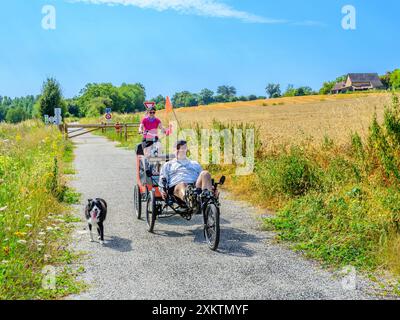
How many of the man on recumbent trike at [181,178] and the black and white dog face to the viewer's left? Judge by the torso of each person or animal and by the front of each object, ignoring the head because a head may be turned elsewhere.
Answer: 0

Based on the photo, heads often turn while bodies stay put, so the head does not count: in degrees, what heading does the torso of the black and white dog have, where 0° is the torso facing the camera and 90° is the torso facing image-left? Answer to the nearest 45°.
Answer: approximately 0°

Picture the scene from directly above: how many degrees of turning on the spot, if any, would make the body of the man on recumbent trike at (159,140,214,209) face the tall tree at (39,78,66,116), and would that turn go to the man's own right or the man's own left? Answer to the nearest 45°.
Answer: approximately 135° to the man's own left

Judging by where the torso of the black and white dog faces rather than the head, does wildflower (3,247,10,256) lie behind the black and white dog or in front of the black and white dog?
in front

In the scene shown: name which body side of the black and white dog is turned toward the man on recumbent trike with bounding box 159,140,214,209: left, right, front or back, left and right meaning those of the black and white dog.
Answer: left

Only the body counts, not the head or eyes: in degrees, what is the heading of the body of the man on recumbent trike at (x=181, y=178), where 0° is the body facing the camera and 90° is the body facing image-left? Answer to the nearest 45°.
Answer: approximately 315°

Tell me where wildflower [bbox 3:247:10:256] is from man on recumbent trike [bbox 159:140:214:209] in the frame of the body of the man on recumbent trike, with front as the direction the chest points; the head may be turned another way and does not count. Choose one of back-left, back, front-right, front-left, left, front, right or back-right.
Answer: right

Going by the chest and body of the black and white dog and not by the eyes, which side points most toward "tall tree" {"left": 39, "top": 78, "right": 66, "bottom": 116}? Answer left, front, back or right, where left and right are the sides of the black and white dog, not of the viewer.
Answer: back

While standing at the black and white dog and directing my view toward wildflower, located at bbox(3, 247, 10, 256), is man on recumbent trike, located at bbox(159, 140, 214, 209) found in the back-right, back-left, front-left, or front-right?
back-left

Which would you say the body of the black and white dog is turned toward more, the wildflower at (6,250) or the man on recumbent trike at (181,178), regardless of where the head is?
the wildflower

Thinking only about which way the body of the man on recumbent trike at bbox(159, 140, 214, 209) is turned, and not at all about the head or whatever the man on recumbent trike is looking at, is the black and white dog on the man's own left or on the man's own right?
on the man's own right
